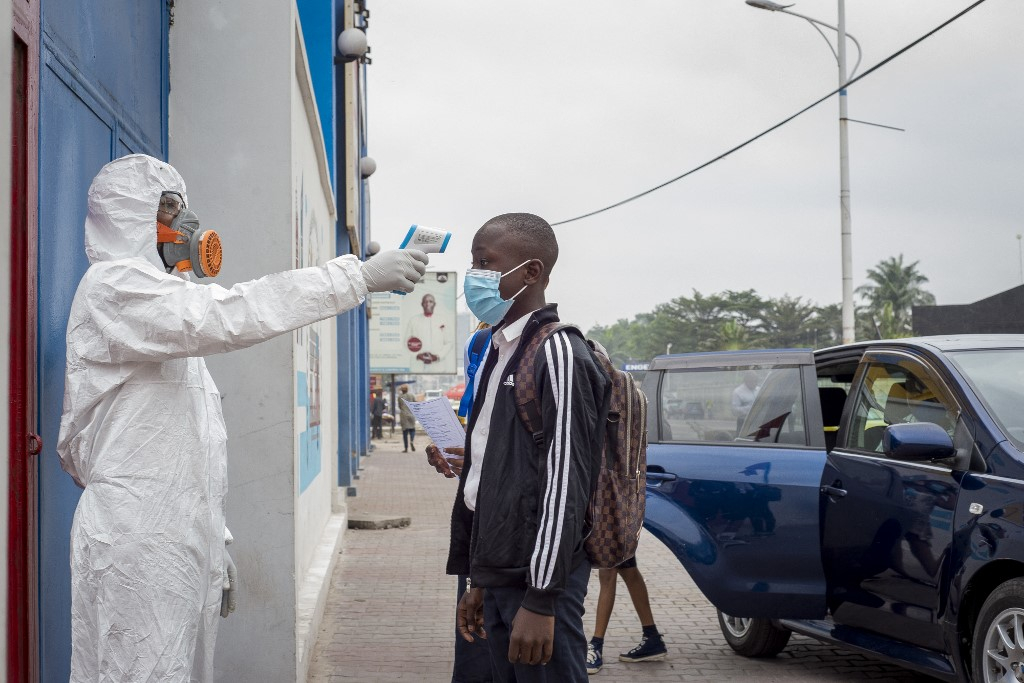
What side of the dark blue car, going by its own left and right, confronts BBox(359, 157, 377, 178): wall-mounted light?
back

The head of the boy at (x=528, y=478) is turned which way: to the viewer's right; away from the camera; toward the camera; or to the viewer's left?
to the viewer's left

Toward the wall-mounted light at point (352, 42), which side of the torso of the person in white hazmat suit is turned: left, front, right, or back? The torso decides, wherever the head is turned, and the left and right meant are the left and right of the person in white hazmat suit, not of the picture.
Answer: left

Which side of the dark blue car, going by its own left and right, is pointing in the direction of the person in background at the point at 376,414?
back

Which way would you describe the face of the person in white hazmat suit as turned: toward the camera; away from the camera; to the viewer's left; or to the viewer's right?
to the viewer's right

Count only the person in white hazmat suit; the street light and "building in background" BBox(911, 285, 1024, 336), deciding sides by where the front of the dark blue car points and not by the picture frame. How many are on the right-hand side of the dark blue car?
1

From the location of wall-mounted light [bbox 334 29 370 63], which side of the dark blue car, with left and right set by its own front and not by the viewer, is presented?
back

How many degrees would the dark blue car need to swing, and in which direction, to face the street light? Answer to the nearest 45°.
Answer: approximately 135° to its left

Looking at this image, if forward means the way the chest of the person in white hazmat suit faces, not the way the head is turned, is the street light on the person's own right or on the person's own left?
on the person's own left

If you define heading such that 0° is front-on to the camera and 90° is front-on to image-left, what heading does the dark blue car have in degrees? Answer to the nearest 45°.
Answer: approximately 315°

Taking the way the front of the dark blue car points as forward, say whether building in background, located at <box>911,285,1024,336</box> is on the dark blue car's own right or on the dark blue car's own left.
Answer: on the dark blue car's own left

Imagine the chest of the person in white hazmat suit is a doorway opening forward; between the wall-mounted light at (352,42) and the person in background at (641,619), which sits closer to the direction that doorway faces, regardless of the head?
the person in background

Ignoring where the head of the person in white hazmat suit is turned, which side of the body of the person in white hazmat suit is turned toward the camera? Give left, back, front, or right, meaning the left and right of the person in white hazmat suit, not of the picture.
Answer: right

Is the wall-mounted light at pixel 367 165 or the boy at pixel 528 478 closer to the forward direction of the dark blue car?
the boy

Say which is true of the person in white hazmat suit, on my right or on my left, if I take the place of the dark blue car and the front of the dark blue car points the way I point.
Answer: on my right
